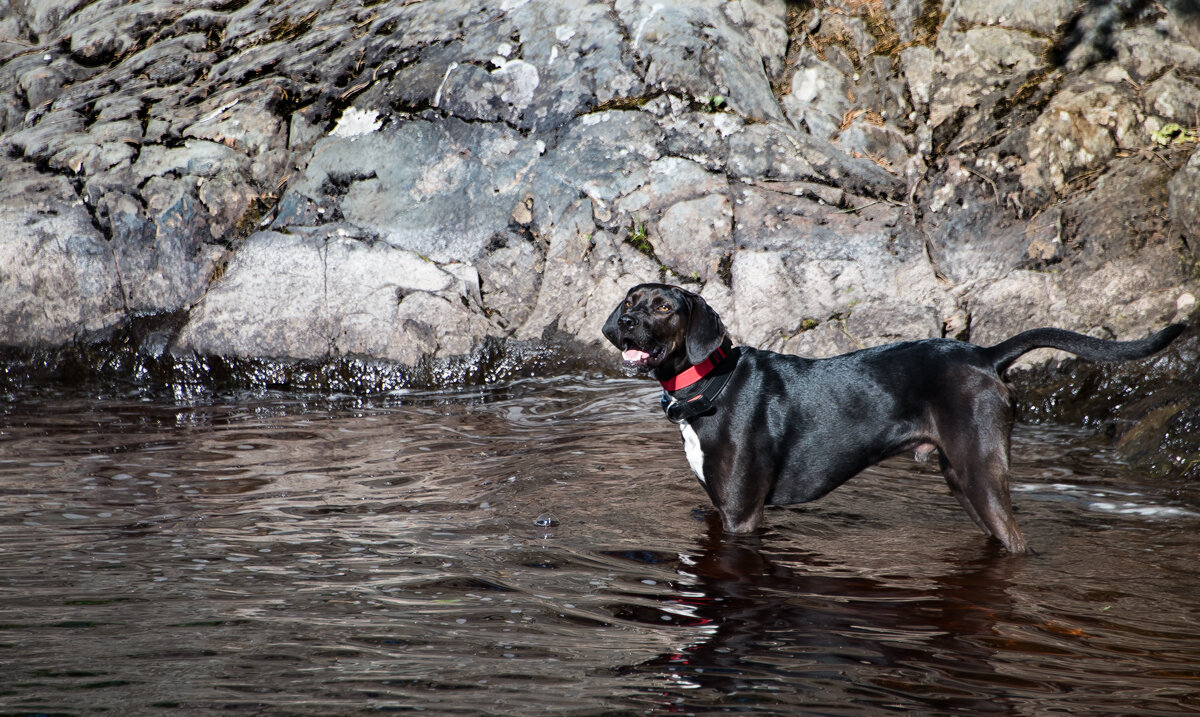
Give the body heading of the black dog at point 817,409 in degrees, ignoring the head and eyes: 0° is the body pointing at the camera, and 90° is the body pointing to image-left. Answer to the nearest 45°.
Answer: approximately 90°

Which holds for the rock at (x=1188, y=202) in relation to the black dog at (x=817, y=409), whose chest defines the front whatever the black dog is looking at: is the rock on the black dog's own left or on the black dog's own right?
on the black dog's own right

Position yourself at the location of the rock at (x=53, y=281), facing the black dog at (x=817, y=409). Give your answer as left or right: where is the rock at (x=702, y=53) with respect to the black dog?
left

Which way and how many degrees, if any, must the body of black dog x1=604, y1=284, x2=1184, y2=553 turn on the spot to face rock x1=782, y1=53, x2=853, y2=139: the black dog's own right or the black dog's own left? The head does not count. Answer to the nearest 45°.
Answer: approximately 90° to the black dog's own right

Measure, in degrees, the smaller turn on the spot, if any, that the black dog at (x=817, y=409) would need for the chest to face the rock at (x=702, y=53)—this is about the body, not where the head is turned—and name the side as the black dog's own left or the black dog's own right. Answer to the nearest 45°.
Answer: approximately 90° to the black dog's own right

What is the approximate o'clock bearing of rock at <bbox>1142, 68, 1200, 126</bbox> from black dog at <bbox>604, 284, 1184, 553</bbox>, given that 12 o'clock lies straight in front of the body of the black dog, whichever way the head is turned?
The rock is roughly at 4 o'clock from the black dog.

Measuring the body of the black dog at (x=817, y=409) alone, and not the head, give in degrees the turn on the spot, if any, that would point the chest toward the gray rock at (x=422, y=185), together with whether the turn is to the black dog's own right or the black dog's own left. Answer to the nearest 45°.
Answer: approximately 45° to the black dog's own right

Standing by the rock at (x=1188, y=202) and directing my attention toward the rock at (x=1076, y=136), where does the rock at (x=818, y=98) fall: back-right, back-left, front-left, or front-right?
front-left

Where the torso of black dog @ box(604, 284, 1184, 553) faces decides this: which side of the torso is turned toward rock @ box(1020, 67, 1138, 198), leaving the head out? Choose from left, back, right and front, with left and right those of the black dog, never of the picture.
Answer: right

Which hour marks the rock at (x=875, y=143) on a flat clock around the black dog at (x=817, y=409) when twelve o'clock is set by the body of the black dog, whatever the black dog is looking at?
The rock is roughly at 3 o'clock from the black dog.
